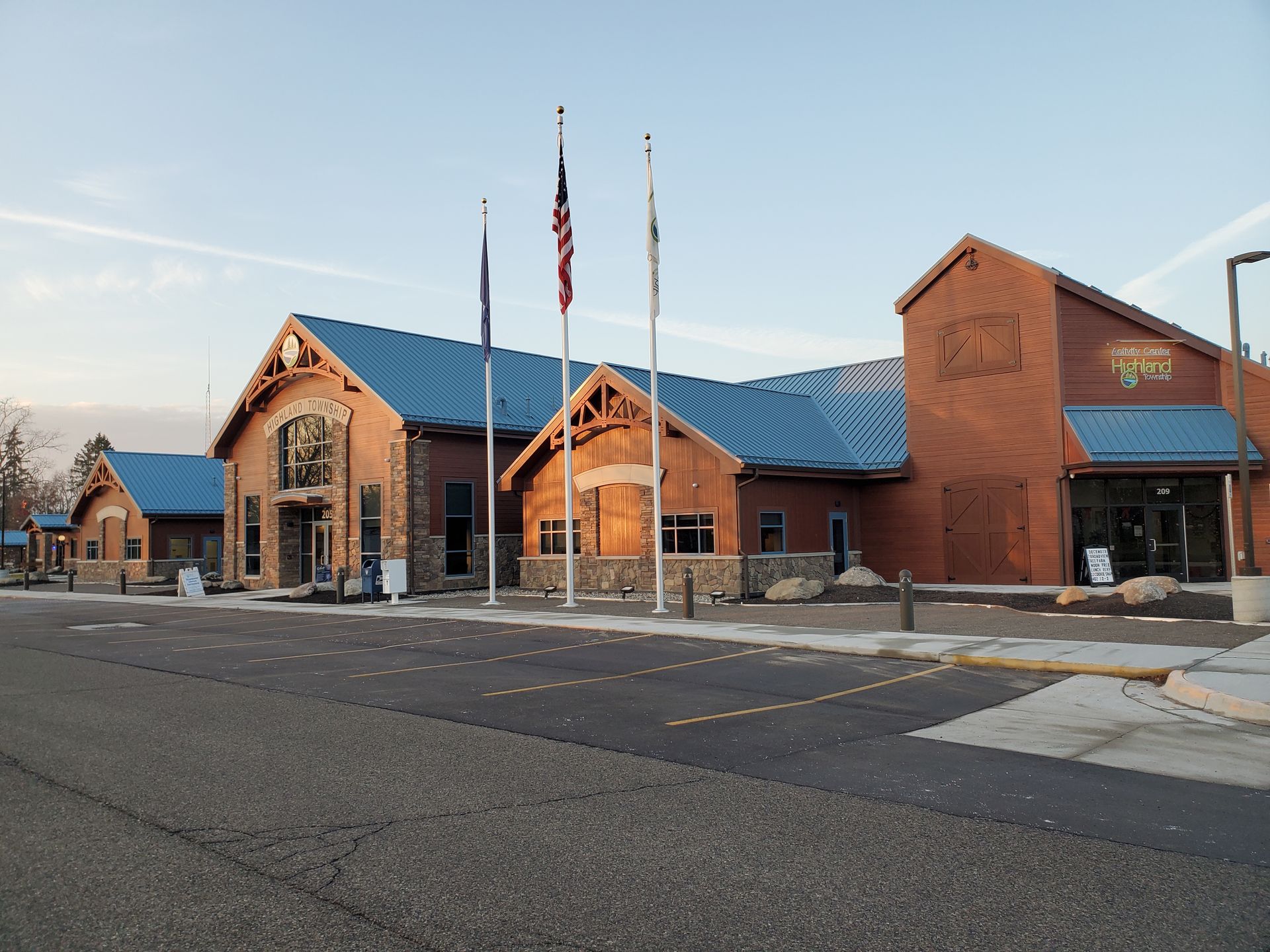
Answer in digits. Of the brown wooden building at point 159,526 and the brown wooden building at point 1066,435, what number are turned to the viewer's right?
0

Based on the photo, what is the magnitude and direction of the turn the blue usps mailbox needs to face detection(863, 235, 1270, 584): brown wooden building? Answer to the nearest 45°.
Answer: approximately 135° to its left

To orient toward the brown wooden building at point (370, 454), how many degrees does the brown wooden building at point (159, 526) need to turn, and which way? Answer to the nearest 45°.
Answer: approximately 45° to its left

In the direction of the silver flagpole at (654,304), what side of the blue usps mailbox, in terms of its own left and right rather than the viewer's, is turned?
left

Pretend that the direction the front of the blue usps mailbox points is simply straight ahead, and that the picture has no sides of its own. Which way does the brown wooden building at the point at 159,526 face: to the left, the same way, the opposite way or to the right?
the same way

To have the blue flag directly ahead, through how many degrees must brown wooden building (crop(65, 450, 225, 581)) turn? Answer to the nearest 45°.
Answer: approximately 45° to its left

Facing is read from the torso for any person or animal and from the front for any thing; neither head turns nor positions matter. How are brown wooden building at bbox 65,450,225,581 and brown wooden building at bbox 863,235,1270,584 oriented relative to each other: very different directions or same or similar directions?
same or similar directions

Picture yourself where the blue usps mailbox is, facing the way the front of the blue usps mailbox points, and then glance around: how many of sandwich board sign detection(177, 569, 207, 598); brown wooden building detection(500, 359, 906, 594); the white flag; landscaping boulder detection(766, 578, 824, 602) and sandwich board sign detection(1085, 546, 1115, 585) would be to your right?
1

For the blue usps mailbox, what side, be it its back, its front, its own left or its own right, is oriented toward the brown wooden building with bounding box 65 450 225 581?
right

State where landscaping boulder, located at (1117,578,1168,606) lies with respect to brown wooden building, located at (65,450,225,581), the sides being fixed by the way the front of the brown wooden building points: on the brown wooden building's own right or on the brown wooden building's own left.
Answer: on the brown wooden building's own left

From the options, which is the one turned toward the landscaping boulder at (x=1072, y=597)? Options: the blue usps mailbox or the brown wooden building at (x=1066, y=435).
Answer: the brown wooden building

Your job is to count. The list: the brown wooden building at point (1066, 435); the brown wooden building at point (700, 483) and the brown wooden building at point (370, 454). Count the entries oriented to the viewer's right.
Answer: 0

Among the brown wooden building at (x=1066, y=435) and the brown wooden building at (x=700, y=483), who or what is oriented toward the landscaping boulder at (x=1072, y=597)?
the brown wooden building at (x=1066, y=435)

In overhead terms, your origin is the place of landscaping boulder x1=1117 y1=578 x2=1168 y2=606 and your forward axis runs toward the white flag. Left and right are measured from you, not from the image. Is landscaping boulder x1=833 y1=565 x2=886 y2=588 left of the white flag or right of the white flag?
right

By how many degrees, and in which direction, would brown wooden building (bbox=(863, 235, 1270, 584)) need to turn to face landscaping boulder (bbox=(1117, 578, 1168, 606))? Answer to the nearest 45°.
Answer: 0° — it already faces it

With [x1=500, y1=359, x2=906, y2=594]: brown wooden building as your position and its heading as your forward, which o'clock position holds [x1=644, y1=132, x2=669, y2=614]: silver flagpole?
The silver flagpole is roughly at 11 o'clock from the brown wooden building.

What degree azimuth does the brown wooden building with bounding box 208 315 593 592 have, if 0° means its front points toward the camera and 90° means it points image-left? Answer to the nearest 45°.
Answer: approximately 45°
